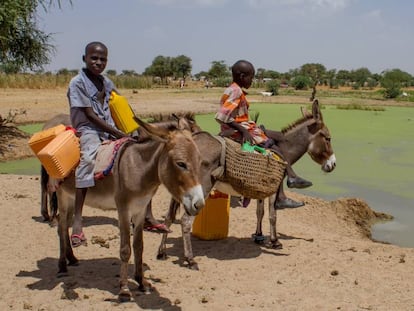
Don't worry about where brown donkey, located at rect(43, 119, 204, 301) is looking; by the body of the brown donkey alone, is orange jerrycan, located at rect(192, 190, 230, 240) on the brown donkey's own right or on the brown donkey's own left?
on the brown donkey's own left

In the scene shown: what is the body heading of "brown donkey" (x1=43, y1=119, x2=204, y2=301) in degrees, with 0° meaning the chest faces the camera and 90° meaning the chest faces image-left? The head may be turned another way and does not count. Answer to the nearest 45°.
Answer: approximately 315°

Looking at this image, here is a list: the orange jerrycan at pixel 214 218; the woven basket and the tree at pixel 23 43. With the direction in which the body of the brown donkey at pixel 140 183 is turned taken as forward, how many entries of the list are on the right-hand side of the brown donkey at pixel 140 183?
0

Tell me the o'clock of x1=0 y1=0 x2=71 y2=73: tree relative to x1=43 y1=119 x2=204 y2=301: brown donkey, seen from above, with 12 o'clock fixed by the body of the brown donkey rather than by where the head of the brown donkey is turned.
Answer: The tree is roughly at 7 o'clock from the brown donkey.

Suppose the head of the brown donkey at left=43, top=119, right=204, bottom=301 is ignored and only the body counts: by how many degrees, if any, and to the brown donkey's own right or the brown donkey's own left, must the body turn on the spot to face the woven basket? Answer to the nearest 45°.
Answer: approximately 90° to the brown donkey's own left

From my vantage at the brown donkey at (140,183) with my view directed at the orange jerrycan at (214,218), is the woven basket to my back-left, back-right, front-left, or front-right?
front-right
